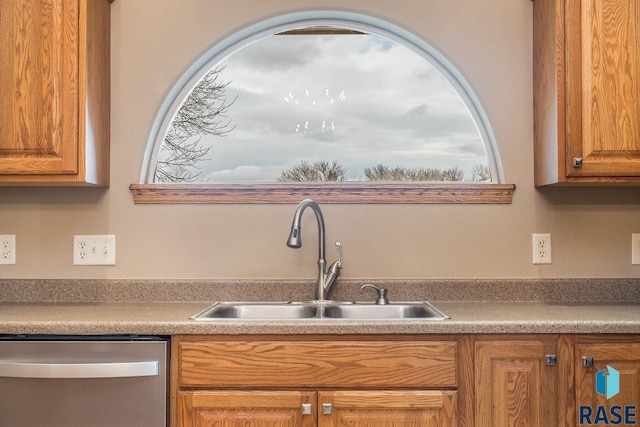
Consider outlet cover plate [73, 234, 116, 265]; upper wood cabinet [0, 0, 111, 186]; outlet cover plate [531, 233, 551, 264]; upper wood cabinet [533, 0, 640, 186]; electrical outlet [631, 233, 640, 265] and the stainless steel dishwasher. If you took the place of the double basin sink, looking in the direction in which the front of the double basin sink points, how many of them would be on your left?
3

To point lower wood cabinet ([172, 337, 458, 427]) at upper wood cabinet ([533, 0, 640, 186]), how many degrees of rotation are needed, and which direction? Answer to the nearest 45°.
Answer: approximately 90° to its left

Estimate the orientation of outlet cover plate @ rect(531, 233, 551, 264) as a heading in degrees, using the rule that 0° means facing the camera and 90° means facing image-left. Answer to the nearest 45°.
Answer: approximately 0°

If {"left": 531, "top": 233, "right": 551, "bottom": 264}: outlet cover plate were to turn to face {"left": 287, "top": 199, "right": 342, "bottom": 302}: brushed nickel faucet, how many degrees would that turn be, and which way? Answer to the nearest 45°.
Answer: approximately 45° to its right
